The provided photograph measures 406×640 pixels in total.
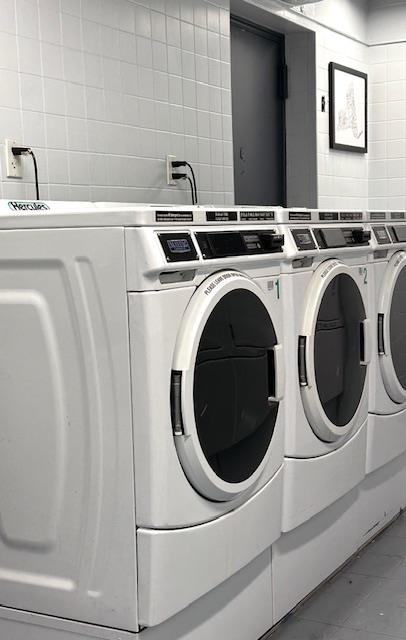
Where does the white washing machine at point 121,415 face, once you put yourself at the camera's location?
facing the viewer and to the right of the viewer

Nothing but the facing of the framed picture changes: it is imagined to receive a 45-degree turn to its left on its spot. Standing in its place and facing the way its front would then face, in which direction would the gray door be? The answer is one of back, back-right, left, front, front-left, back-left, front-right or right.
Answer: back-right

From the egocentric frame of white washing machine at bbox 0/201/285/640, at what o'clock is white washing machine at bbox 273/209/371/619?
white washing machine at bbox 273/209/371/619 is roughly at 9 o'clock from white washing machine at bbox 0/201/285/640.

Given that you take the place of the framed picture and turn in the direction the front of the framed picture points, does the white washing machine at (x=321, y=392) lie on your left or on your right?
on your right

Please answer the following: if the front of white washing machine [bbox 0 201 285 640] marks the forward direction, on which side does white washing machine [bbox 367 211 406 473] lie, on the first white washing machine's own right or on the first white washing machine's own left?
on the first white washing machine's own left

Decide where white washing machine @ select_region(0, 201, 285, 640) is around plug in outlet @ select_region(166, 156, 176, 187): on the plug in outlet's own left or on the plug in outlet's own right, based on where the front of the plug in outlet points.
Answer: on the plug in outlet's own right

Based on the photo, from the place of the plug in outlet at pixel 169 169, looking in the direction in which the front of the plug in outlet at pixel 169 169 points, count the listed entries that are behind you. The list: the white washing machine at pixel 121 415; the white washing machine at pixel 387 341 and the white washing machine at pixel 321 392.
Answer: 0

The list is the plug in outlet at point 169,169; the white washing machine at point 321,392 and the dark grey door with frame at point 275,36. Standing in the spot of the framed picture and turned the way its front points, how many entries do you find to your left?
0

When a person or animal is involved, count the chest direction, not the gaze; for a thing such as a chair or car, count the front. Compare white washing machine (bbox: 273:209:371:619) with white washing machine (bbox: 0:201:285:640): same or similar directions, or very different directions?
same or similar directions

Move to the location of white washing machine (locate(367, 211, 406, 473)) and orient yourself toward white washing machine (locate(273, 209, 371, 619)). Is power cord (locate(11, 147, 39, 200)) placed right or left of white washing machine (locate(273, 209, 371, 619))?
right

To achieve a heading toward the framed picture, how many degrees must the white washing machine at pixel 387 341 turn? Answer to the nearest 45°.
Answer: approximately 135° to its left

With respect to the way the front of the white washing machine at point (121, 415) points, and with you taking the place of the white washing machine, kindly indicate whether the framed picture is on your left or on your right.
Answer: on your left

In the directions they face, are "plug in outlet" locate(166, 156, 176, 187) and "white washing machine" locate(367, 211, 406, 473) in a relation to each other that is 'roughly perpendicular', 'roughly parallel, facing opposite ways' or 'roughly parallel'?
roughly parallel

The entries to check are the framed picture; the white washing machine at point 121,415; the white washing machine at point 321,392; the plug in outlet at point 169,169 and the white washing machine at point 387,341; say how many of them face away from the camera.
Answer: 0

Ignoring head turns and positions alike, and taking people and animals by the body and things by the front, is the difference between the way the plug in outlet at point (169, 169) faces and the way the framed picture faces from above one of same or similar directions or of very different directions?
same or similar directions
